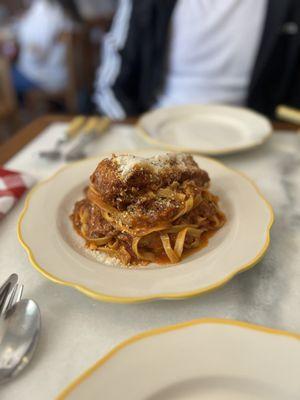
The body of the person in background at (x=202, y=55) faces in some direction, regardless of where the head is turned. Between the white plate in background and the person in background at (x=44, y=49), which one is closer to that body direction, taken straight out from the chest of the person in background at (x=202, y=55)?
the white plate in background

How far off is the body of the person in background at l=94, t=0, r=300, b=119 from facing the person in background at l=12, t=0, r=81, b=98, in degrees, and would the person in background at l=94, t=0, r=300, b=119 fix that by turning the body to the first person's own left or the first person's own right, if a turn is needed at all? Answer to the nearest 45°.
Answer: approximately 135° to the first person's own right

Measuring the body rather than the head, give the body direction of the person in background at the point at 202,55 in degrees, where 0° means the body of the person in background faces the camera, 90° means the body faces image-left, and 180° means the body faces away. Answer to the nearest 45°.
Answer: approximately 0°

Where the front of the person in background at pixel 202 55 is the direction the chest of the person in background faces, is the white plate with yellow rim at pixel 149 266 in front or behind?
in front

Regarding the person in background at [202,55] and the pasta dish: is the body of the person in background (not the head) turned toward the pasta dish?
yes

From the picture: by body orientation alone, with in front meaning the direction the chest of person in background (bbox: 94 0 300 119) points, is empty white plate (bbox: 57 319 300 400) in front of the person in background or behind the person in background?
in front

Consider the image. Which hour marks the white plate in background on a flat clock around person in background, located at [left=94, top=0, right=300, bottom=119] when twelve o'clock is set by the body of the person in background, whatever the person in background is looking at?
The white plate in background is roughly at 12 o'clock from the person in background.
